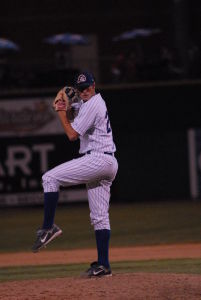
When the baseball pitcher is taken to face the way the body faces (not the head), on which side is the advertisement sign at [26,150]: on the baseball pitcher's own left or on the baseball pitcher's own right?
on the baseball pitcher's own right

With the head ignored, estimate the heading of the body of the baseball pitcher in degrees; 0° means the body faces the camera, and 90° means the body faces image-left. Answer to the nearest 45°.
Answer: approximately 90°

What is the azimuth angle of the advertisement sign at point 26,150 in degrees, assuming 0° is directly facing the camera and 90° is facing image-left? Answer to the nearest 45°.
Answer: approximately 0°

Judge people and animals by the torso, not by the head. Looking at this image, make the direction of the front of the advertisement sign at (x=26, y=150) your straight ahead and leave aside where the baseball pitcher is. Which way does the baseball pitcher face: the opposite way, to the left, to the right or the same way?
to the right

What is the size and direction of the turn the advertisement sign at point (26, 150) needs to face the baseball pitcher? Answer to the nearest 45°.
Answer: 0° — it already faces them

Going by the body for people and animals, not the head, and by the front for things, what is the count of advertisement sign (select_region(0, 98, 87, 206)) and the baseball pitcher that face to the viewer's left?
1

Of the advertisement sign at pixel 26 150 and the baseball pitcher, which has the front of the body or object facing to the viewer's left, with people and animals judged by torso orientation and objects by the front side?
the baseball pitcher
